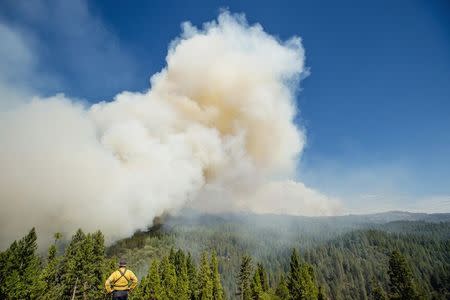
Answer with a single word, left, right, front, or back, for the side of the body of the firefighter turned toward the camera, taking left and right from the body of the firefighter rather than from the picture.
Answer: back
